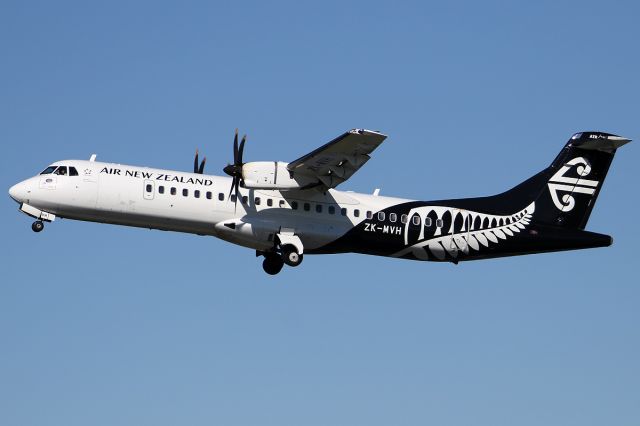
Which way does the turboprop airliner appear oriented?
to the viewer's left
